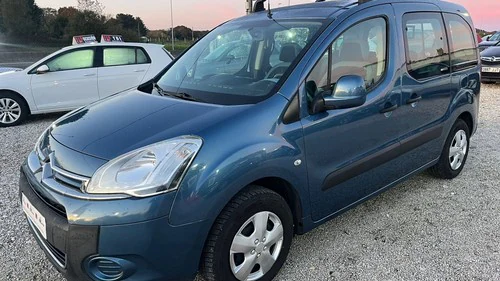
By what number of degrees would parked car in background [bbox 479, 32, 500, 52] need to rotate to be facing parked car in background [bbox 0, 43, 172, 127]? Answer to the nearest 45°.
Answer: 0° — it already faces it

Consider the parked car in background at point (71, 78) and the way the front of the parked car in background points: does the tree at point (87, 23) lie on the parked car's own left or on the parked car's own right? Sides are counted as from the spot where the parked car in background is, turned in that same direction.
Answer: on the parked car's own right

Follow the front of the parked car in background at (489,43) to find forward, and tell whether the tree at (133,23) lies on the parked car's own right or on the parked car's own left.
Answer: on the parked car's own right

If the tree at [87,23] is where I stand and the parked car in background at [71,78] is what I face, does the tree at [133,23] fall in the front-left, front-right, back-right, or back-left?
back-left

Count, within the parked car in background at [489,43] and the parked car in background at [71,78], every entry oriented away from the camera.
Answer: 0

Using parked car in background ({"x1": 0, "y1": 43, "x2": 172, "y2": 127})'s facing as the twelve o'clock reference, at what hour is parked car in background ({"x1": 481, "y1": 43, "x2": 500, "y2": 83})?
parked car in background ({"x1": 481, "y1": 43, "x2": 500, "y2": 83}) is roughly at 6 o'clock from parked car in background ({"x1": 0, "y1": 43, "x2": 172, "y2": 127}).

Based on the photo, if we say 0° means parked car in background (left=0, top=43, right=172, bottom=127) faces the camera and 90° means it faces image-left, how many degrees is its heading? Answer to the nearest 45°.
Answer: approximately 90°

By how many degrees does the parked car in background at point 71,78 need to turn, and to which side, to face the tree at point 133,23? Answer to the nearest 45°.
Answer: approximately 90° to its right

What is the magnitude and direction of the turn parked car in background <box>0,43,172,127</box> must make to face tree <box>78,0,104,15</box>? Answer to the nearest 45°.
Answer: approximately 90° to its right

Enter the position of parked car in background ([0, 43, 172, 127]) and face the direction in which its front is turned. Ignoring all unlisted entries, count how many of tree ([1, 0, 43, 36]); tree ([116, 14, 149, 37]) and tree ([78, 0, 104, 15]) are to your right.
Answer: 3

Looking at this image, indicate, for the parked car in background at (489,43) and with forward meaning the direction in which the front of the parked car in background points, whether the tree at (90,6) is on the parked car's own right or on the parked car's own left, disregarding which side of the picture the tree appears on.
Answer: on the parked car's own right

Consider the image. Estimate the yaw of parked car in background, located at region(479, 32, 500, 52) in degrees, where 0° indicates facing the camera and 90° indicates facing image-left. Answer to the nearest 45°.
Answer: approximately 45°

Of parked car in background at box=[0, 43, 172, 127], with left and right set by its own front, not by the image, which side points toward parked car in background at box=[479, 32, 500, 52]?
back

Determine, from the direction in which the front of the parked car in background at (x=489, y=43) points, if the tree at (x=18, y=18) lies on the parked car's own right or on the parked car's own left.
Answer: on the parked car's own right
